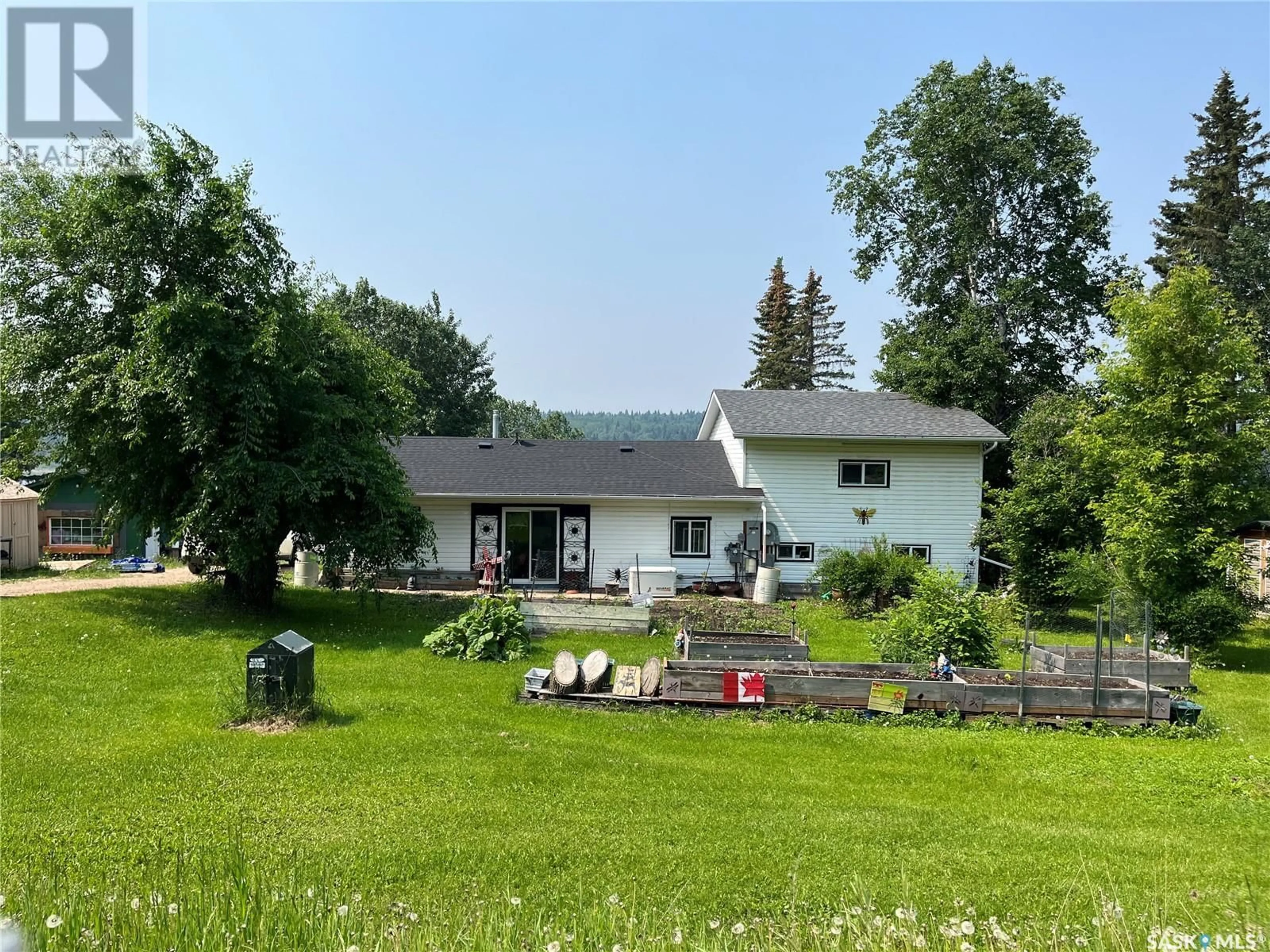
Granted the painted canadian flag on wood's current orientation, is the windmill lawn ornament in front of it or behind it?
behind

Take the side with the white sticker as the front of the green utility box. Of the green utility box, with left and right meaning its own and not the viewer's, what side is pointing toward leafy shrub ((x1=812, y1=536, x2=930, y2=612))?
back

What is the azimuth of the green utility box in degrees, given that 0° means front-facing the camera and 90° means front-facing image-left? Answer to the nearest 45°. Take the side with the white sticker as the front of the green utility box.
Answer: approximately 45°

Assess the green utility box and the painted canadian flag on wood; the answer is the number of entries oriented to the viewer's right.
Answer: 0

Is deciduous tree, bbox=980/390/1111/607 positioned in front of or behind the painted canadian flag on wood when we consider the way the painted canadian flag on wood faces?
behind

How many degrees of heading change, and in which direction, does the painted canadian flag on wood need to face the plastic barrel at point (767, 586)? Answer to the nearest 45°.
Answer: approximately 180°

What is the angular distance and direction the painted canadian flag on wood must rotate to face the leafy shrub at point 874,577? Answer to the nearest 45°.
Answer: approximately 180°

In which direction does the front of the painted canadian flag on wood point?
toward the camera
